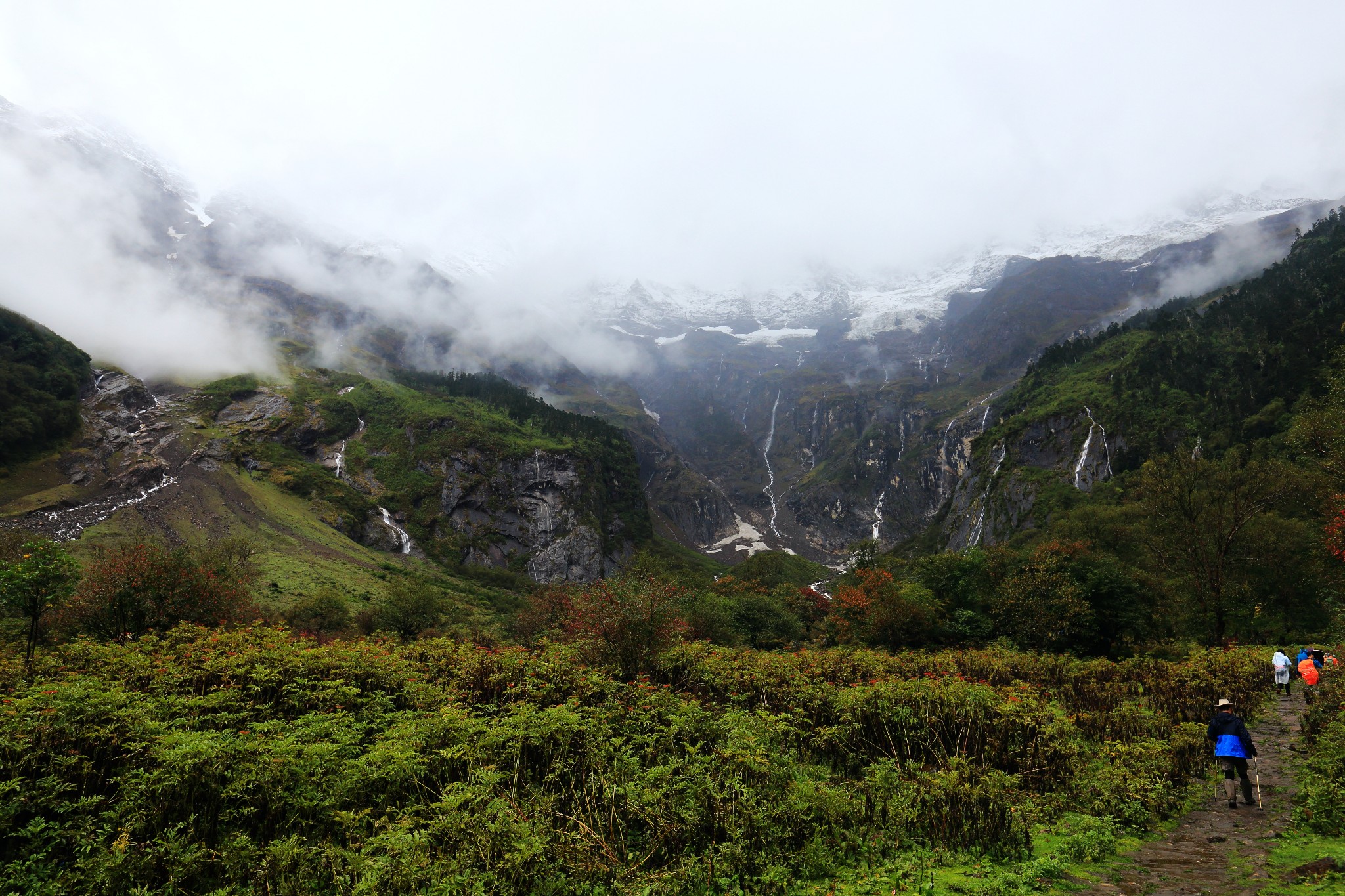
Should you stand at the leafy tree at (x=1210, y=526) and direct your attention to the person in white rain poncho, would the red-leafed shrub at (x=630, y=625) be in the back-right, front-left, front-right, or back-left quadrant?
front-right

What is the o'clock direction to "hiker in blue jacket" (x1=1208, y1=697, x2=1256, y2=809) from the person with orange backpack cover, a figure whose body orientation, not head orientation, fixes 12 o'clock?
The hiker in blue jacket is roughly at 6 o'clock from the person with orange backpack cover.

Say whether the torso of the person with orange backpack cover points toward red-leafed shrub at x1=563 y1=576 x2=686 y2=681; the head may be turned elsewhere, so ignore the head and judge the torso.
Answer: no

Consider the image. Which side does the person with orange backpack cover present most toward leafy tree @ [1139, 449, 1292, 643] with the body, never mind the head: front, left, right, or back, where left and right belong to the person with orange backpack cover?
front

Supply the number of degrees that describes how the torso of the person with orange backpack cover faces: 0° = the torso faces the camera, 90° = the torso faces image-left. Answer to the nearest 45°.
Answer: approximately 180°

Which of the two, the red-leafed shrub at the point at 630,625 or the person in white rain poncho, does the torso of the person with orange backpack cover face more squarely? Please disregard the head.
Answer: the person in white rain poncho

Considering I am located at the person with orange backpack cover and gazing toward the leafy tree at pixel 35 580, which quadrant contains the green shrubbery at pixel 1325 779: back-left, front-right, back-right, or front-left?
front-left

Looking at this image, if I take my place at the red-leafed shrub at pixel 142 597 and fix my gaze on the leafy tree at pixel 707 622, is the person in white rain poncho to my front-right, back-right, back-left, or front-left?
front-right

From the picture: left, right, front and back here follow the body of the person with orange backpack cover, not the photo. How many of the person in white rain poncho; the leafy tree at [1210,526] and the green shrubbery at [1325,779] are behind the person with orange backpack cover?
1

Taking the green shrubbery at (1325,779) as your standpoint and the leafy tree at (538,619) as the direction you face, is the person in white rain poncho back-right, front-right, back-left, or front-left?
front-right
